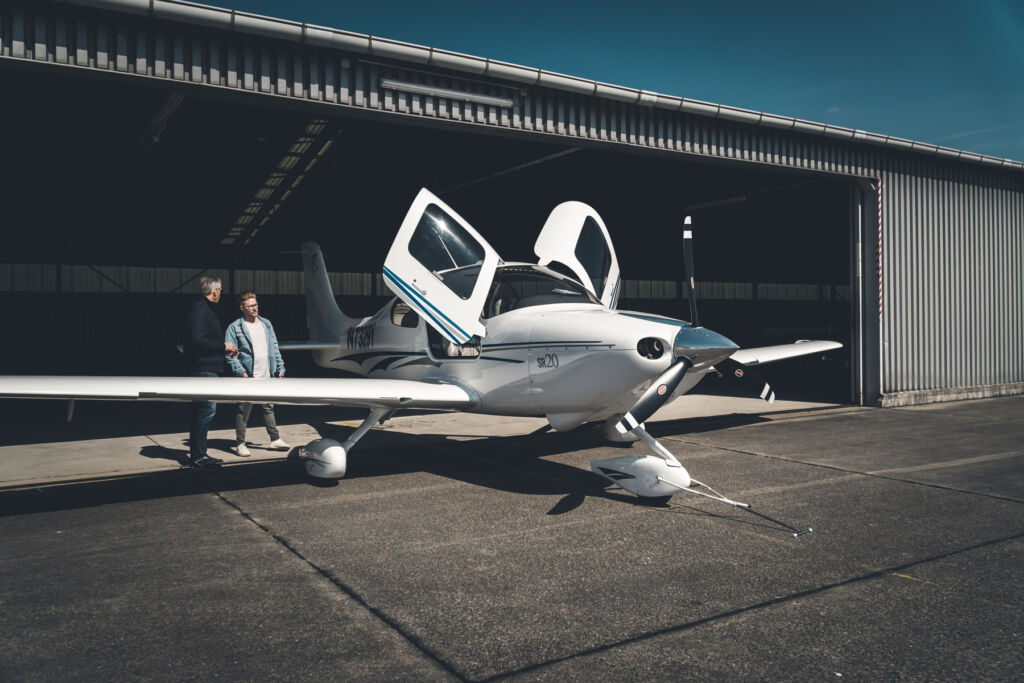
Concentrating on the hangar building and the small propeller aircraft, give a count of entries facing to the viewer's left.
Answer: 0

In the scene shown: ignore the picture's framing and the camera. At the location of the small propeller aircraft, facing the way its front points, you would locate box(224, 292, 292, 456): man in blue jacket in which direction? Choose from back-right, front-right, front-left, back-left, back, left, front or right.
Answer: back

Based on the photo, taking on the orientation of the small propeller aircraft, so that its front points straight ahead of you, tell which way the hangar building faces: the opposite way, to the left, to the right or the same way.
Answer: the same way

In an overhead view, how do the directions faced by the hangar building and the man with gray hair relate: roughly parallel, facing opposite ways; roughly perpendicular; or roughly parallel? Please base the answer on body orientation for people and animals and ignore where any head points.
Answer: roughly perpendicular

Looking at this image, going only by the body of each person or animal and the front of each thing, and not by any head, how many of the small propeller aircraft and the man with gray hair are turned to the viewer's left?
0

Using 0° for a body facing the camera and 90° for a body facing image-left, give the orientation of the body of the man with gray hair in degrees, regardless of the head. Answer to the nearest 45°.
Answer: approximately 270°

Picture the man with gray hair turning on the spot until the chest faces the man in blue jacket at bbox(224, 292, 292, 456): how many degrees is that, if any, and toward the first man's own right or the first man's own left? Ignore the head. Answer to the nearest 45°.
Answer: approximately 45° to the first man's own left

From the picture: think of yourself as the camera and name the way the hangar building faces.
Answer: facing the viewer and to the right of the viewer
